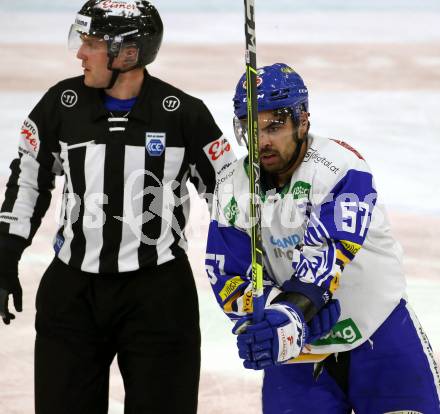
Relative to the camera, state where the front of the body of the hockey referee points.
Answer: toward the camera

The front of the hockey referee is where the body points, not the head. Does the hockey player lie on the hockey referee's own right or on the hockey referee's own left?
on the hockey referee's own left

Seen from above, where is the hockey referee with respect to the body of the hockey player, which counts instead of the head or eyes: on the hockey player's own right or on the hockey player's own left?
on the hockey player's own right

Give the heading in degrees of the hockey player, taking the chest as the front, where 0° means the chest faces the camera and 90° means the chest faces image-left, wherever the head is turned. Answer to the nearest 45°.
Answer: approximately 45°

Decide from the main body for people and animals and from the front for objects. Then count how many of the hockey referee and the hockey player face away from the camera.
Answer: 0

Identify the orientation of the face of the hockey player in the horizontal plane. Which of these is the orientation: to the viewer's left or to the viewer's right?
to the viewer's left

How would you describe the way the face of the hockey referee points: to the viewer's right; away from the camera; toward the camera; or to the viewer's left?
to the viewer's left
